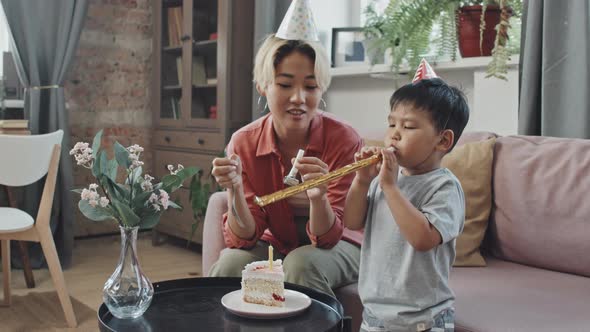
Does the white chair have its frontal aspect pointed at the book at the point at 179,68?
no

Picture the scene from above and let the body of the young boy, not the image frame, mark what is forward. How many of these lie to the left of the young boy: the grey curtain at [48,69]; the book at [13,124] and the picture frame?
0

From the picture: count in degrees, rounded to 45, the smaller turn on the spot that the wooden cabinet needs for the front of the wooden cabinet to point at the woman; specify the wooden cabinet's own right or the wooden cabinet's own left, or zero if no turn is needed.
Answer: approximately 45° to the wooden cabinet's own left

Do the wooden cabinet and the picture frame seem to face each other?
no

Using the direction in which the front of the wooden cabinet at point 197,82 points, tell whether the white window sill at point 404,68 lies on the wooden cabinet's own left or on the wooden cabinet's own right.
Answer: on the wooden cabinet's own left

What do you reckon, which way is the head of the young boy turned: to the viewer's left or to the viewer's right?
to the viewer's left

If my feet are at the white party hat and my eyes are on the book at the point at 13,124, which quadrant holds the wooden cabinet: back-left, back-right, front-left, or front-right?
front-right

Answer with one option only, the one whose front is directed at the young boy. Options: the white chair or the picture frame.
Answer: the picture frame

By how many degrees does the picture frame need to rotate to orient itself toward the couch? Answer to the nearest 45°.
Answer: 0° — it already faces it

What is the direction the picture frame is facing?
toward the camera

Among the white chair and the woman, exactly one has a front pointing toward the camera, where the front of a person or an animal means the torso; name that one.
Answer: the woman

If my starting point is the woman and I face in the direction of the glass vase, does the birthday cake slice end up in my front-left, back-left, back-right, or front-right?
front-left

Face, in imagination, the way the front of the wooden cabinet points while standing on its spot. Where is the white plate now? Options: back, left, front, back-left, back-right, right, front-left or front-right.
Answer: front-left

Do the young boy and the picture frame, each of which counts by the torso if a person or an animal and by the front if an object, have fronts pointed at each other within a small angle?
no

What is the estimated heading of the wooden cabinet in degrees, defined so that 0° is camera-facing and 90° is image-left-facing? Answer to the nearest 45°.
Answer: approximately 45°

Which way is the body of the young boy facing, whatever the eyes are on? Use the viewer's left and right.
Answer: facing the viewer and to the left of the viewer

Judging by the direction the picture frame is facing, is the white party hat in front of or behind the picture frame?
in front

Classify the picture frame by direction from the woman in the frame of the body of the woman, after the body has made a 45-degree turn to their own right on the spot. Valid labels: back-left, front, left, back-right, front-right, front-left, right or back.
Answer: back-right

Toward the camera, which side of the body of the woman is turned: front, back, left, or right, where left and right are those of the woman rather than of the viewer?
front
